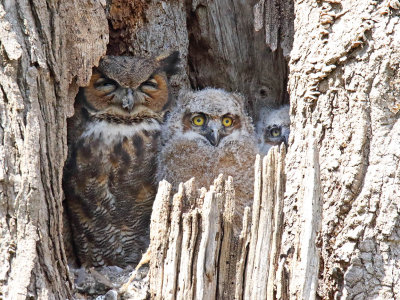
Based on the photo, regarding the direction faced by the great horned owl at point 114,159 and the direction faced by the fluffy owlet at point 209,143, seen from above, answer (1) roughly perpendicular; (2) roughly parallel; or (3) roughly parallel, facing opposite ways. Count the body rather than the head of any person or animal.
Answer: roughly parallel

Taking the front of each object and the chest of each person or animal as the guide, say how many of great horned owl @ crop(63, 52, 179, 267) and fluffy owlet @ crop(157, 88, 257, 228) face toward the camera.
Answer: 2

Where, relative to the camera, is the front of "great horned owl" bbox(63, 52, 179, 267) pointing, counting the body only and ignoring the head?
toward the camera

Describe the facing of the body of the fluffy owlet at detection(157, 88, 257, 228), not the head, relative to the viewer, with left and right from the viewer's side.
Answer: facing the viewer

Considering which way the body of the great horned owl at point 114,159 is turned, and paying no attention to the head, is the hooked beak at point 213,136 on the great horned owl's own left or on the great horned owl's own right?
on the great horned owl's own left

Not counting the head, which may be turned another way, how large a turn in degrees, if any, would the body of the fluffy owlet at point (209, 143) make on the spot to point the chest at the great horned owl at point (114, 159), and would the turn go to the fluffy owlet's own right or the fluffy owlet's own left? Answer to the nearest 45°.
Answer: approximately 90° to the fluffy owlet's own right

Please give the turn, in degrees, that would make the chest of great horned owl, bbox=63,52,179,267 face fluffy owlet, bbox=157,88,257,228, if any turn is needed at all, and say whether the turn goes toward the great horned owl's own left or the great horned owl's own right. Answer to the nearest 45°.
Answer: approximately 90° to the great horned owl's own left
